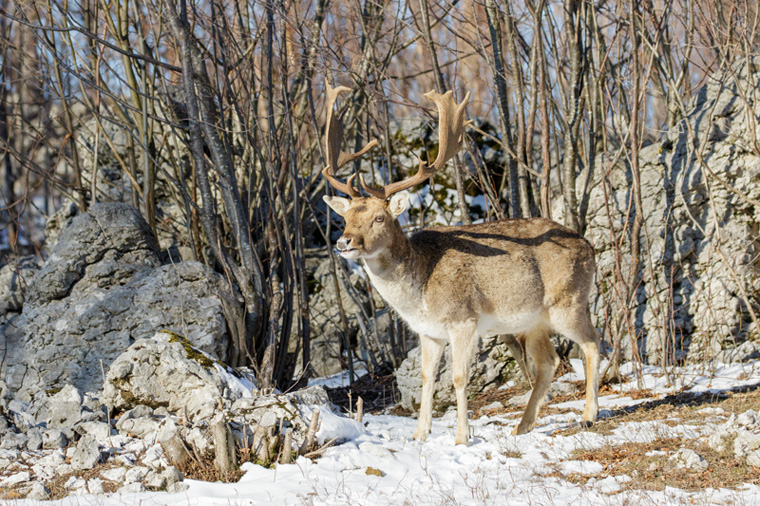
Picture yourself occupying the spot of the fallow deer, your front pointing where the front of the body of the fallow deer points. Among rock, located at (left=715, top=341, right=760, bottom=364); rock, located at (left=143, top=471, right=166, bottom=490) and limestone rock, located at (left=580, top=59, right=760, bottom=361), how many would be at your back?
2

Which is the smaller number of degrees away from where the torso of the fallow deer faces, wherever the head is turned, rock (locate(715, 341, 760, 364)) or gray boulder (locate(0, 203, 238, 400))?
the gray boulder

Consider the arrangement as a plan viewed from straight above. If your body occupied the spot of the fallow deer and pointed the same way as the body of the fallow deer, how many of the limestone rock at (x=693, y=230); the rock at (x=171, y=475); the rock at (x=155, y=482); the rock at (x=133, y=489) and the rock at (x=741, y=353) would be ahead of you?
3

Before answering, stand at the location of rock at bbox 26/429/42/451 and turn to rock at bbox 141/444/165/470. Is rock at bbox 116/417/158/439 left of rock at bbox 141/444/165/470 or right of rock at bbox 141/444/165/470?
left

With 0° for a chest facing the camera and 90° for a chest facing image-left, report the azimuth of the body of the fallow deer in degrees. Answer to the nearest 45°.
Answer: approximately 45°

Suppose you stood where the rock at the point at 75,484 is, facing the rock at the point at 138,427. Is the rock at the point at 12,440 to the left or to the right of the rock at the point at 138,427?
left
